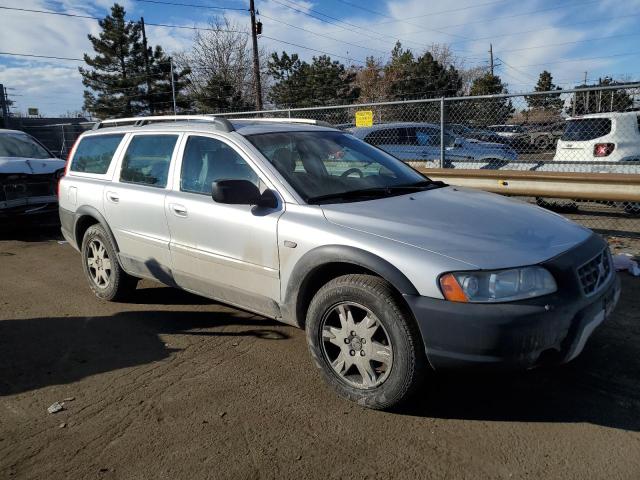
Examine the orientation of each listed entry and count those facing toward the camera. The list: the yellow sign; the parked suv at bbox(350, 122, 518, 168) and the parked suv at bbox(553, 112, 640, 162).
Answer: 1

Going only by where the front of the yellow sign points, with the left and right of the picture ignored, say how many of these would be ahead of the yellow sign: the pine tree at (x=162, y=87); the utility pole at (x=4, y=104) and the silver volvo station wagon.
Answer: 1

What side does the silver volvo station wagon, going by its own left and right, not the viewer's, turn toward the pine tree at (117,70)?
back

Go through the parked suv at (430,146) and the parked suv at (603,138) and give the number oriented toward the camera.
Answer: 0

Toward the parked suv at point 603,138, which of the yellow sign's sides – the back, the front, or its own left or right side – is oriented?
left

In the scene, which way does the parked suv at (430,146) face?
to the viewer's right

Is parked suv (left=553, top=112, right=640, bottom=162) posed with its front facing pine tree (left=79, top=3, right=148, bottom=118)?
no

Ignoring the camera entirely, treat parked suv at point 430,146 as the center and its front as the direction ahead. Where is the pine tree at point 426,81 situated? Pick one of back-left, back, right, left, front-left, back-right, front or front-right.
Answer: left

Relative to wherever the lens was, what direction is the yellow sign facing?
facing the viewer

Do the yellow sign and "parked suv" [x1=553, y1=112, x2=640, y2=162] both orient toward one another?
no

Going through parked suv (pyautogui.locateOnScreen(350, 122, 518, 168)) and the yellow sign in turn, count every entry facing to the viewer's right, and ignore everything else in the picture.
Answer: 1

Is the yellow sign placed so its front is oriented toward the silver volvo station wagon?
yes

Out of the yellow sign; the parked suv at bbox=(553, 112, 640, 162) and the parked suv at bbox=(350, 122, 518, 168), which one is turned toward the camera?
the yellow sign

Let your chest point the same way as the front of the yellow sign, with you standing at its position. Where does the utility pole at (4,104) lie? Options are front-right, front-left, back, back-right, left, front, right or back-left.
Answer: back-right

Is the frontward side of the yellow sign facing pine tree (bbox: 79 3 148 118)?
no

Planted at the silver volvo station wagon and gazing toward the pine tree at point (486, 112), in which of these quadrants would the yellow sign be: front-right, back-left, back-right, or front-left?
front-left

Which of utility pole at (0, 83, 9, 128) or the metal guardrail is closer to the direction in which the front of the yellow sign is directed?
the metal guardrail

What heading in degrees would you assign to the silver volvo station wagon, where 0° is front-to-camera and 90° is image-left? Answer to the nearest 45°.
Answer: approximately 315°

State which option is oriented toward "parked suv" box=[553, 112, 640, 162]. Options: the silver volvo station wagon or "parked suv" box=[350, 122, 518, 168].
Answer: "parked suv" box=[350, 122, 518, 168]
